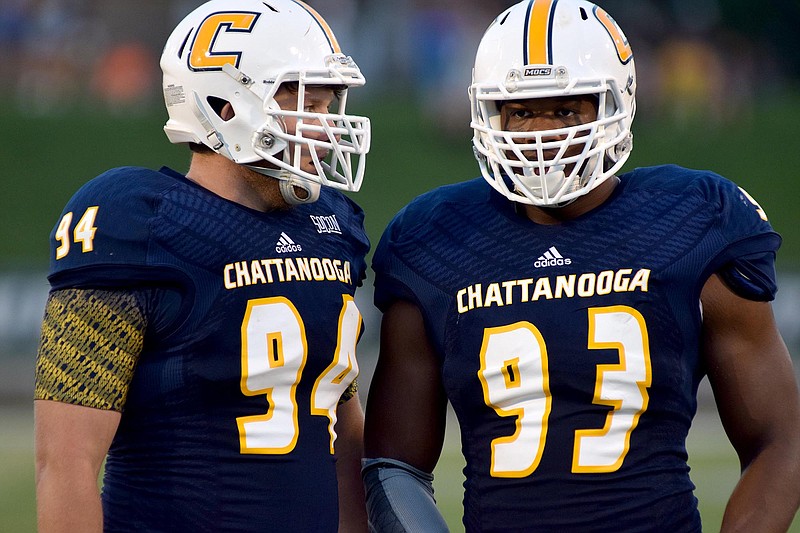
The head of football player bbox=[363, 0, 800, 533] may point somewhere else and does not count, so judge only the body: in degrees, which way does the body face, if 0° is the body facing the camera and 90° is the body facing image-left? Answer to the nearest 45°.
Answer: approximately 0°

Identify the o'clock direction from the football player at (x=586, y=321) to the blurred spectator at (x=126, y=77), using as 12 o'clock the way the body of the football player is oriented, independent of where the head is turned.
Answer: The blurred spectator is roughly at 5 o'clock from the football player.

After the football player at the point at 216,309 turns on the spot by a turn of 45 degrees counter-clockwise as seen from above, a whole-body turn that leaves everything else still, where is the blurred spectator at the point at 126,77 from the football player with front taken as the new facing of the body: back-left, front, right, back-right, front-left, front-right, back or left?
left

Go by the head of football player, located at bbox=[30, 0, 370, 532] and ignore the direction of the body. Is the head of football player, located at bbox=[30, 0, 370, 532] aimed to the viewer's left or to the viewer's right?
to the viewer's right
